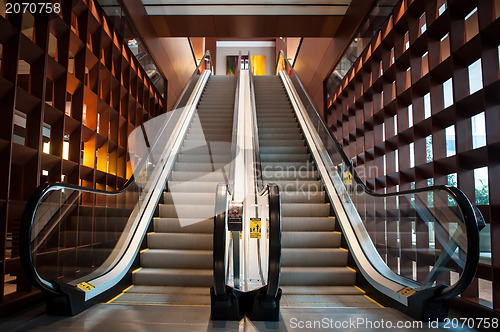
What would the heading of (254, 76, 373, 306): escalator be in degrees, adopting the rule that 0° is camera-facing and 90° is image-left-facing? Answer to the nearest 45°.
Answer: approximately 0°

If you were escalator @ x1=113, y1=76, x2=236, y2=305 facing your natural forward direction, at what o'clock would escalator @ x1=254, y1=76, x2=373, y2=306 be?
escalator @ x1=254, y1=76, x2=373, y2=306 is roughly at 9 o'clock from escalator @ x1=113, y1=76, x2=236, y2=305.

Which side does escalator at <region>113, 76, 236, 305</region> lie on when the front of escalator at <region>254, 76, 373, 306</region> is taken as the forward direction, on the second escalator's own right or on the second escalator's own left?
on the second escalator's own right

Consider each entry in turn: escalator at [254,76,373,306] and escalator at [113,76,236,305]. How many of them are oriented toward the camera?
2
